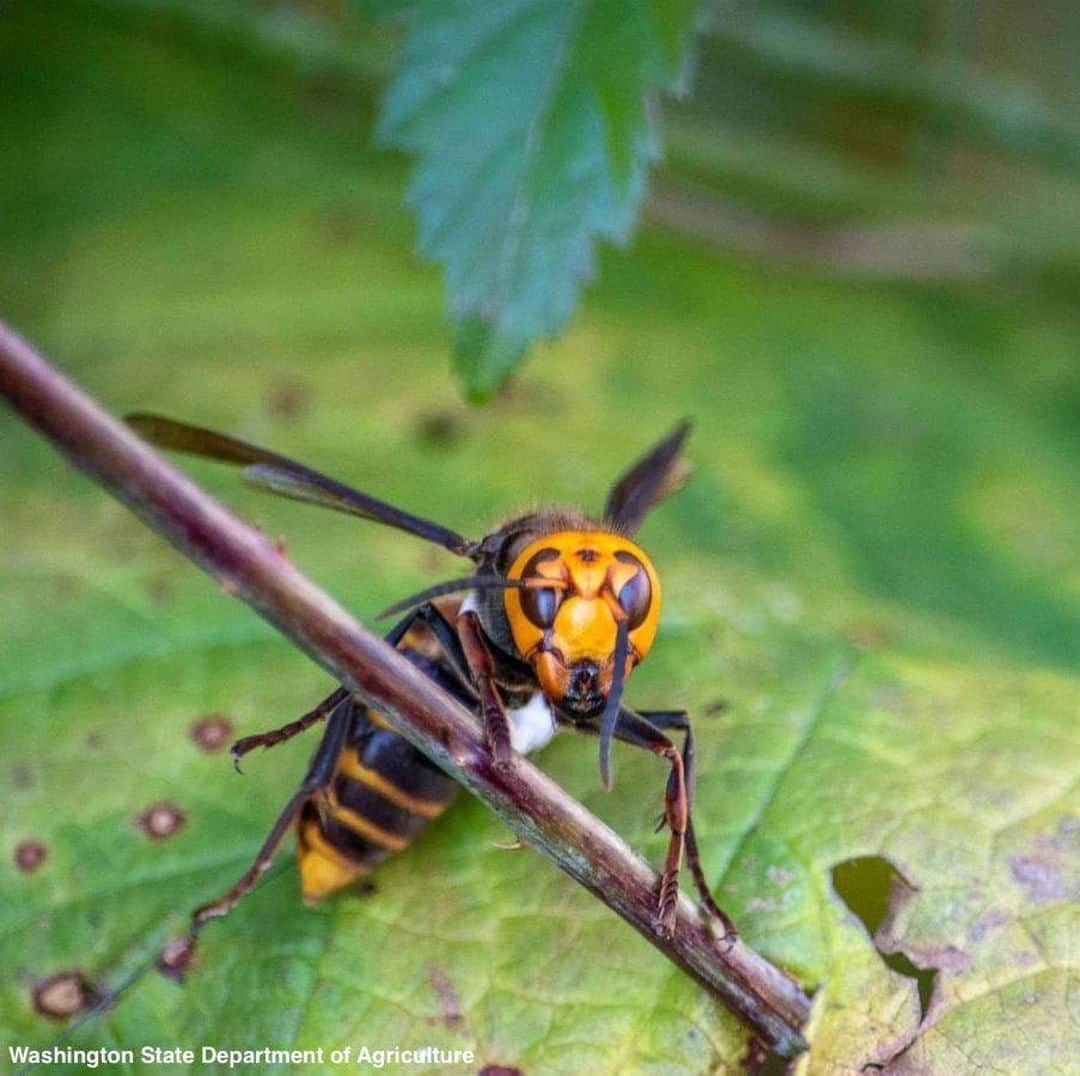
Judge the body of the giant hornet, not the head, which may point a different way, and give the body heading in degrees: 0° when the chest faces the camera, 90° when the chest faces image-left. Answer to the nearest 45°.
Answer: approximately 315°

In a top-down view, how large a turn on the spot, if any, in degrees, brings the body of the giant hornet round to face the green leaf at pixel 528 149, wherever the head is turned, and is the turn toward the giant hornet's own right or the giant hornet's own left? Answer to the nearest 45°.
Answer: approximately 135° to the giant hornet's own left
